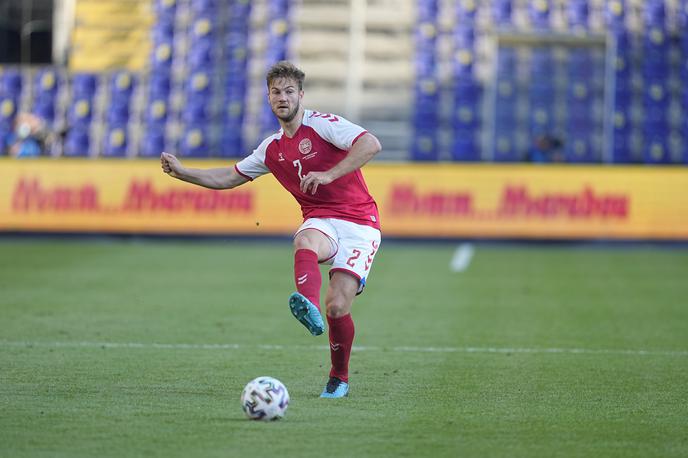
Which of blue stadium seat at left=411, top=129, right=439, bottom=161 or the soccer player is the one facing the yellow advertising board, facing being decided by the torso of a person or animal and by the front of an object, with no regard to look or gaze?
the blue stadium seat

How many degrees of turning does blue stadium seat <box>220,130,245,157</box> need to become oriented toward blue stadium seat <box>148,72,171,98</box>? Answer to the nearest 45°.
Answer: approximately 135° to its right

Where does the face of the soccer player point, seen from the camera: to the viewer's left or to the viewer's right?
to the viewer's left

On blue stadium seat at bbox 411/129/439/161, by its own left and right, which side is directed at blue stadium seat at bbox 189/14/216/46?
right

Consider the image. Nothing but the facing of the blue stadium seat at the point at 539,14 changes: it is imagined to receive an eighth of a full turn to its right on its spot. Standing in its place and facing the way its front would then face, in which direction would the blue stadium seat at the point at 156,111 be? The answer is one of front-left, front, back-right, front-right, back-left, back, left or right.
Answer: front-right

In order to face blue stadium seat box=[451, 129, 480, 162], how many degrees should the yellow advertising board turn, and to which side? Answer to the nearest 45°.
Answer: approximately 180°

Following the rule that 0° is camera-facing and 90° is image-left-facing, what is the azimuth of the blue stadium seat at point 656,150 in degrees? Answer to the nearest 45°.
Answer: approximately 0°

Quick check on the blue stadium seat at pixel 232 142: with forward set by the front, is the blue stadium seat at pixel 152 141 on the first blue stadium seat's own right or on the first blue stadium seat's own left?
on the first blue stadium seat's own right
